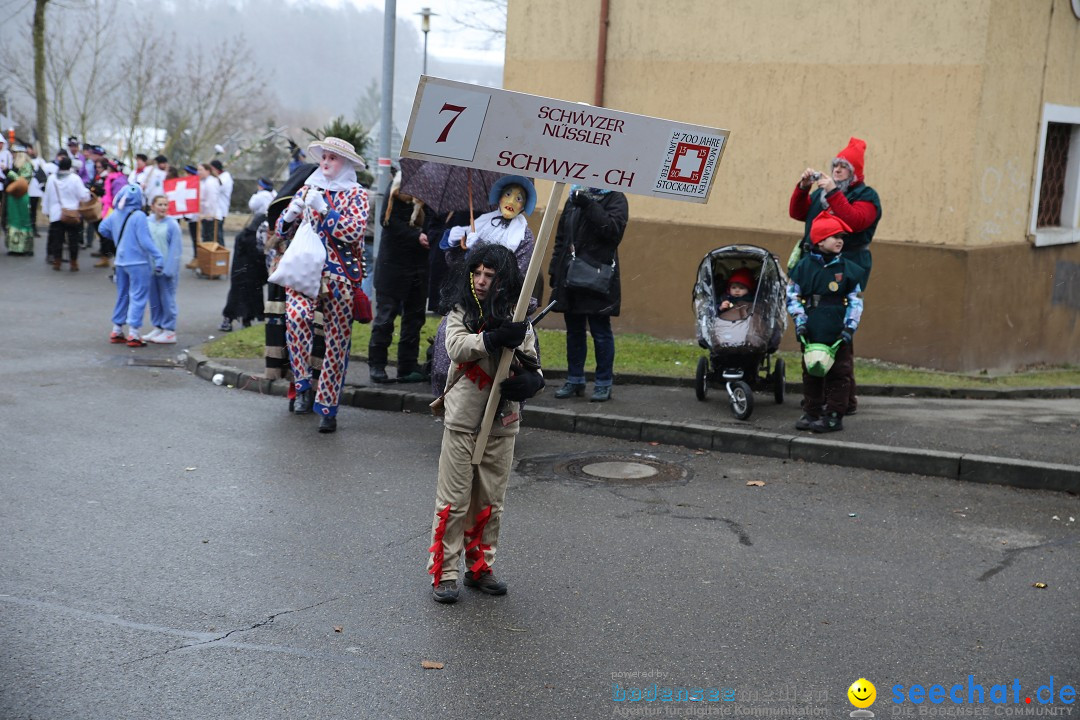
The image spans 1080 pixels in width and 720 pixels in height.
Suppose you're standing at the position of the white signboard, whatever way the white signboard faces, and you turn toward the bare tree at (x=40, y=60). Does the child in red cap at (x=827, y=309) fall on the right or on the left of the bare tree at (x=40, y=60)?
right

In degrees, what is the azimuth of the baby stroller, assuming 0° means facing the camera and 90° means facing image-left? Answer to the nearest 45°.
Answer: approximately 0°

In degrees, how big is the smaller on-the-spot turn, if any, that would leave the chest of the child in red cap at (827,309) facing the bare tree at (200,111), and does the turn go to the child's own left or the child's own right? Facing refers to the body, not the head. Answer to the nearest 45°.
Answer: approximately 135° to the child's own right

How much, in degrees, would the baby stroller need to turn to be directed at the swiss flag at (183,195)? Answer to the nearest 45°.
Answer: approximately 135° to its right

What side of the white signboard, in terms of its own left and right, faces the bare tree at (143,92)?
back

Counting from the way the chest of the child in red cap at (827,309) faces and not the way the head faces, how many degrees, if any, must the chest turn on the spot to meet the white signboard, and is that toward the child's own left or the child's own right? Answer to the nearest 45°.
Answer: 0° — they already face it

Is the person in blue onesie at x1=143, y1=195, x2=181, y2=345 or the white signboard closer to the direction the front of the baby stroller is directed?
the white signboard

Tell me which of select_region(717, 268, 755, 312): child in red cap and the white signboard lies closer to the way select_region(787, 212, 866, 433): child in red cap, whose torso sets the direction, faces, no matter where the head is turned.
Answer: the white signboard

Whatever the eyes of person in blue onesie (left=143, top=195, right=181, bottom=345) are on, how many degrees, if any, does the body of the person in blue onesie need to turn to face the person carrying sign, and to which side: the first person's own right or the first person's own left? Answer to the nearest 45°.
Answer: approximately 45° to the first person's own left

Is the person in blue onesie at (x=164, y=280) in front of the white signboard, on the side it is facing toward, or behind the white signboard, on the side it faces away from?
behind

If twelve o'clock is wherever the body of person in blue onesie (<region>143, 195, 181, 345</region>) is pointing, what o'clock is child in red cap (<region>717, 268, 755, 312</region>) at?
The child in red cap is roughly at 9 o'clock from the person in blue onesie.

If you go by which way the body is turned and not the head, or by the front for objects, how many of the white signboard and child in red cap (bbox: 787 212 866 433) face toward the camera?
2
